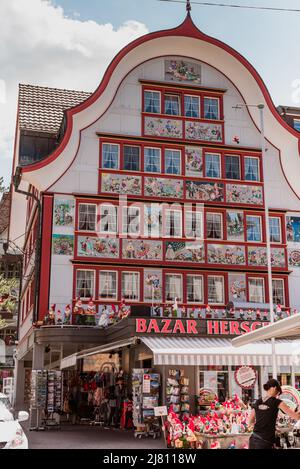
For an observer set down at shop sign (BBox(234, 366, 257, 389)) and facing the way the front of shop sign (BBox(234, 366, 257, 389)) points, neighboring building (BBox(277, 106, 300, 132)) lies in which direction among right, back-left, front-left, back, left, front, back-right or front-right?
back

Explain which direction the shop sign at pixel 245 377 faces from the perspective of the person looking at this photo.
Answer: facing the viewer

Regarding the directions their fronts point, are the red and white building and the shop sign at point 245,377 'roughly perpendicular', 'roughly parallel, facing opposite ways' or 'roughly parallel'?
roughly parallel

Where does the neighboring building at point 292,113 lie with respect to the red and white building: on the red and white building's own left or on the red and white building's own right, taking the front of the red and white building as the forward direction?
on the red and white building's own left

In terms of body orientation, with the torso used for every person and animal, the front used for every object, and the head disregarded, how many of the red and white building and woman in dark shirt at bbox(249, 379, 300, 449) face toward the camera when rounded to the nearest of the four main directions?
1

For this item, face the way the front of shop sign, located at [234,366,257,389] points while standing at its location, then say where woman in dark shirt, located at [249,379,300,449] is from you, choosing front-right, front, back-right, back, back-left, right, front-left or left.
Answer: front

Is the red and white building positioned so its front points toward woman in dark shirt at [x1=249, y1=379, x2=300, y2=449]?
yes
